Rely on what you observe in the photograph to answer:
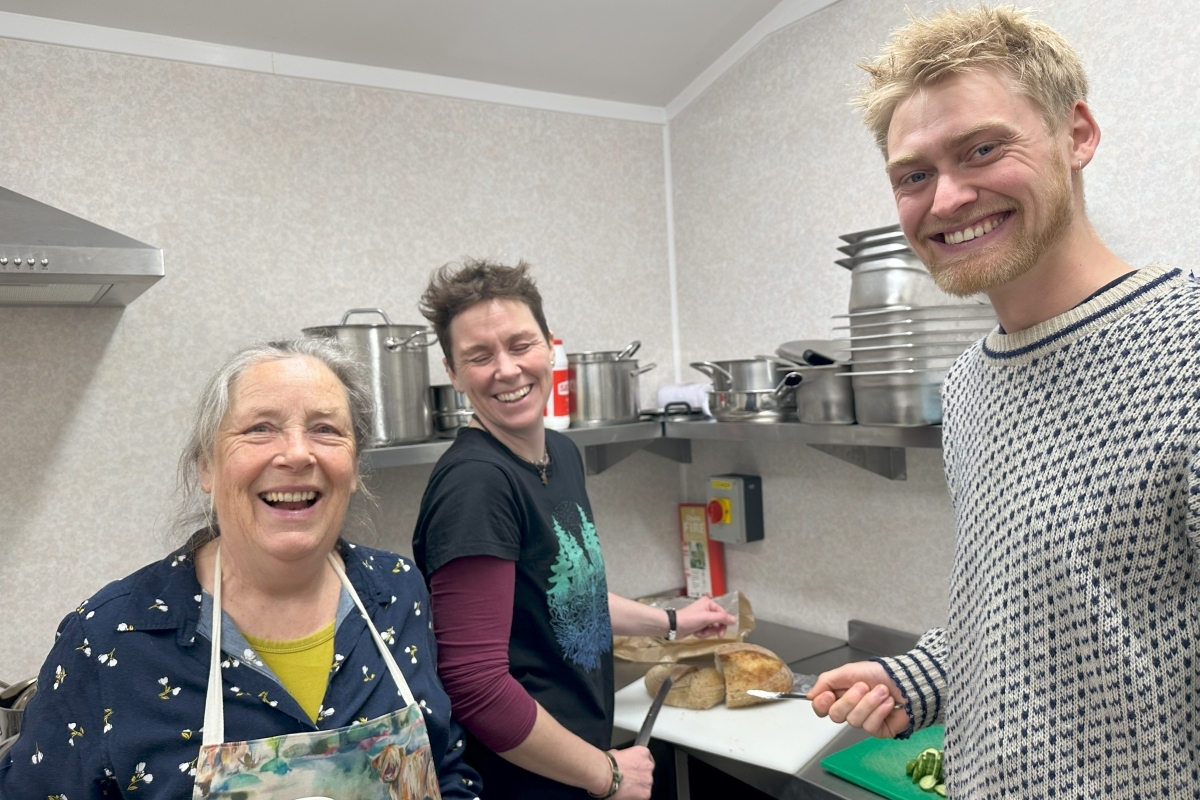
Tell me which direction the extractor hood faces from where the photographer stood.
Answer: facing the viewer

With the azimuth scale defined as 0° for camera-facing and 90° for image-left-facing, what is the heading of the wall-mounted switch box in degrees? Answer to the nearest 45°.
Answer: approximately 45°

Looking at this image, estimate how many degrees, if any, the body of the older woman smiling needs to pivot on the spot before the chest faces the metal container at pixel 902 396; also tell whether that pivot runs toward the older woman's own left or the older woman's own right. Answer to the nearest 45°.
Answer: approximately 90° to the older woman's own left

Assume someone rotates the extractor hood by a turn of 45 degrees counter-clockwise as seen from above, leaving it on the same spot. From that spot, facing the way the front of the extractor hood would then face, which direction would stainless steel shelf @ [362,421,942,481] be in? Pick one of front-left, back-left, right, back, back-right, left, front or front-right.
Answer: front-left

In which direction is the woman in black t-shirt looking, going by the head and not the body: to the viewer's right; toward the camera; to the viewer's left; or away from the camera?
toward the camera

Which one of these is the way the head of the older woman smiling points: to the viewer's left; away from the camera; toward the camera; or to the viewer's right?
toward the camera

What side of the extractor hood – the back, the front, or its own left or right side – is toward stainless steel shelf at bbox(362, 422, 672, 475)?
left

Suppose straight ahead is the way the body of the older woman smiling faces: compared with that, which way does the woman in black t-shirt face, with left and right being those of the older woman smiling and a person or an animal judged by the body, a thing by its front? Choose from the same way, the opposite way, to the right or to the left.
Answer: to the left

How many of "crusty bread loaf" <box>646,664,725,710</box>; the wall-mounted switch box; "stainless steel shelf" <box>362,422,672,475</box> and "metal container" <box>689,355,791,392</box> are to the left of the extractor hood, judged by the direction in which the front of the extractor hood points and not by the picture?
4

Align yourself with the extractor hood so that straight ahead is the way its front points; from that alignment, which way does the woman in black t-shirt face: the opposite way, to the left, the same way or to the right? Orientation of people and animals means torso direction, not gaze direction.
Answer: the same way

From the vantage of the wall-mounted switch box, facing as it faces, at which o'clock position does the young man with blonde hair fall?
The young man with blonde hair is roughly at 10 o'clock from the wall-mounted switch box.

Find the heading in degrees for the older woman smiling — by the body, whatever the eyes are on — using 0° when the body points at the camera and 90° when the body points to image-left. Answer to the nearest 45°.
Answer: approximately 0°

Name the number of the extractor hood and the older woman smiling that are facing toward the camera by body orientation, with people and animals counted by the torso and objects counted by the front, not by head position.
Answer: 2

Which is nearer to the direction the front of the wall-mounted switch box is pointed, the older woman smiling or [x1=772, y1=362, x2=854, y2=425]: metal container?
the older woman smiling

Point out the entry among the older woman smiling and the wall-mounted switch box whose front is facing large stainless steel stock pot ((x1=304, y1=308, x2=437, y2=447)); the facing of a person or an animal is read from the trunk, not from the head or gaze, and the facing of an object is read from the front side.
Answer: the wall-mounted switch box

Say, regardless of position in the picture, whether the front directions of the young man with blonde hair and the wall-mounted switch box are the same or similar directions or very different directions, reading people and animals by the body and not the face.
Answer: same or similar directions

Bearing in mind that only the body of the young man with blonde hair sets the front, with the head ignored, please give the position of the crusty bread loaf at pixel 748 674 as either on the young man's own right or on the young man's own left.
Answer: on the young man's own right

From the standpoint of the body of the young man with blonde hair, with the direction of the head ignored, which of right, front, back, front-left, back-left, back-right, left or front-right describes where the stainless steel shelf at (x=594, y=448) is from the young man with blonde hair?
right
